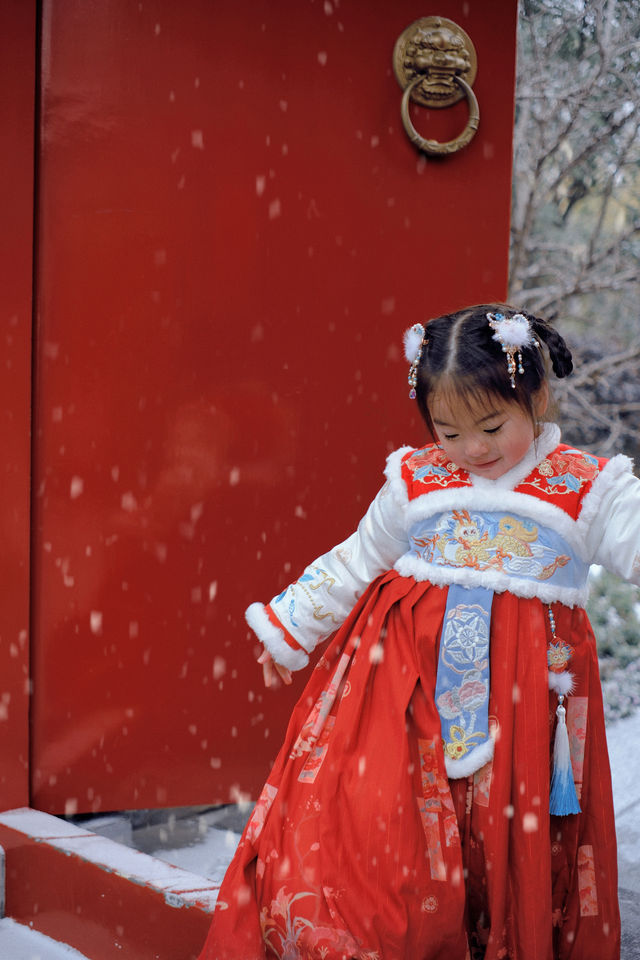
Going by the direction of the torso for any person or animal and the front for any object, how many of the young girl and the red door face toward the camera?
2

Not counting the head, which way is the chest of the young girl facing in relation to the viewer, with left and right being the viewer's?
facing the viewer

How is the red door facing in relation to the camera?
toward the camera

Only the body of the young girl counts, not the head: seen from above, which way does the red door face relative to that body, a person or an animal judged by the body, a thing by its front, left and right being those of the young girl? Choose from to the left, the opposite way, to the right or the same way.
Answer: the same way

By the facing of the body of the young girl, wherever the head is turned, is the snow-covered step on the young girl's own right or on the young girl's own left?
on the young girl's own right

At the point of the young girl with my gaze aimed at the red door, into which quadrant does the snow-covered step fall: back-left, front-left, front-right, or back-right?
front-left
